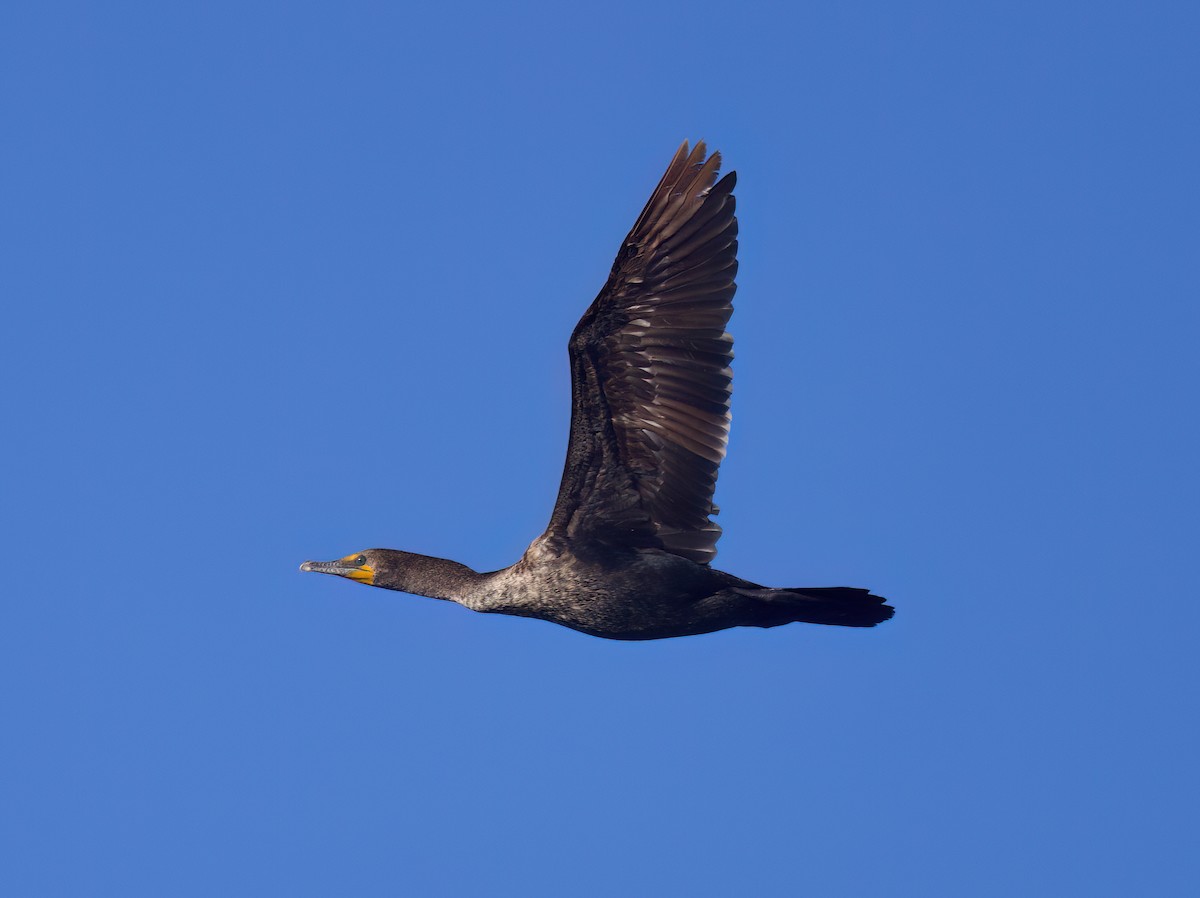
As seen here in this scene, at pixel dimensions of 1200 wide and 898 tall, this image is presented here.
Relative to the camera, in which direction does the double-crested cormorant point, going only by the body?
to the viewer's left
